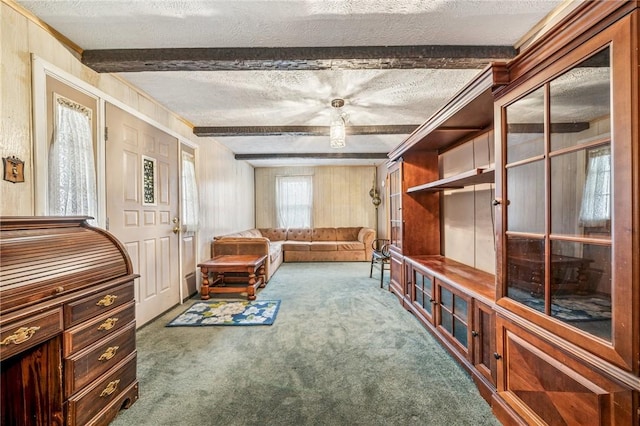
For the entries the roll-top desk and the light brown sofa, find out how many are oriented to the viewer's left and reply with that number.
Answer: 0

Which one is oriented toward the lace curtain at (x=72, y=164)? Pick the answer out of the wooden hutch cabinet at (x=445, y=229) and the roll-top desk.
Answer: the wooden hutch cabinet

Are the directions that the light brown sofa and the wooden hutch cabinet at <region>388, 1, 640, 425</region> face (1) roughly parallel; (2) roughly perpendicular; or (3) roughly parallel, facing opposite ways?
roughly perpendicular

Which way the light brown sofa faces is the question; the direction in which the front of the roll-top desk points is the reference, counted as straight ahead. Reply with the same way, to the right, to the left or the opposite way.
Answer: to the right

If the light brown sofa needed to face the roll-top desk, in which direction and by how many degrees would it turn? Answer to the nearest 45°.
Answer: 0° — it already faces it

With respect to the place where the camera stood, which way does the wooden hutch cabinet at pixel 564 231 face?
facing the viewer and to the left of the viewer

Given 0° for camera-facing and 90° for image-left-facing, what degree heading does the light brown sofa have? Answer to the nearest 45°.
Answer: approximately 0°

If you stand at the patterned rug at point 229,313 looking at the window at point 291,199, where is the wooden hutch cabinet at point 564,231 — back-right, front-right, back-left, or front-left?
back-right

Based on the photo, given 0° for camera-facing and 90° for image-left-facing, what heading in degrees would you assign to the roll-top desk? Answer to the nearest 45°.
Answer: approximately 315°

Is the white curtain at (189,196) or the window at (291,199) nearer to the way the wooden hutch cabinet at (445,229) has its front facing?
the white curtain

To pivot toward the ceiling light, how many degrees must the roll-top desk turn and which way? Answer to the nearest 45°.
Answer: approximately 45° to its left

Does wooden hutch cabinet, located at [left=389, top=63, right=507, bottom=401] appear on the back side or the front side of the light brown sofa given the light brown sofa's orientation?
on the front side

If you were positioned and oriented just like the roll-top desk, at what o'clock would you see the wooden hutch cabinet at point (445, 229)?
The wooden hutch cabinet is roughly at 11 o'clock from the roll-top desk.

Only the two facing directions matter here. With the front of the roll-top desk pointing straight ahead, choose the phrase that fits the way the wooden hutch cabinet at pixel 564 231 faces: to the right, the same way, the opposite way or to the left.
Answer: the opposite way

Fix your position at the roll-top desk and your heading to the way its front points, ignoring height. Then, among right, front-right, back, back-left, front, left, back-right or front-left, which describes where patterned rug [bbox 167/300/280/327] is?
left

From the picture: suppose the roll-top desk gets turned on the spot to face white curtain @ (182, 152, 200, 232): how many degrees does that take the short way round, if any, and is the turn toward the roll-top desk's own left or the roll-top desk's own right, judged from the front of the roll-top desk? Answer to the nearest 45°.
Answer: approximately 90° to the roll-top desk's own left
